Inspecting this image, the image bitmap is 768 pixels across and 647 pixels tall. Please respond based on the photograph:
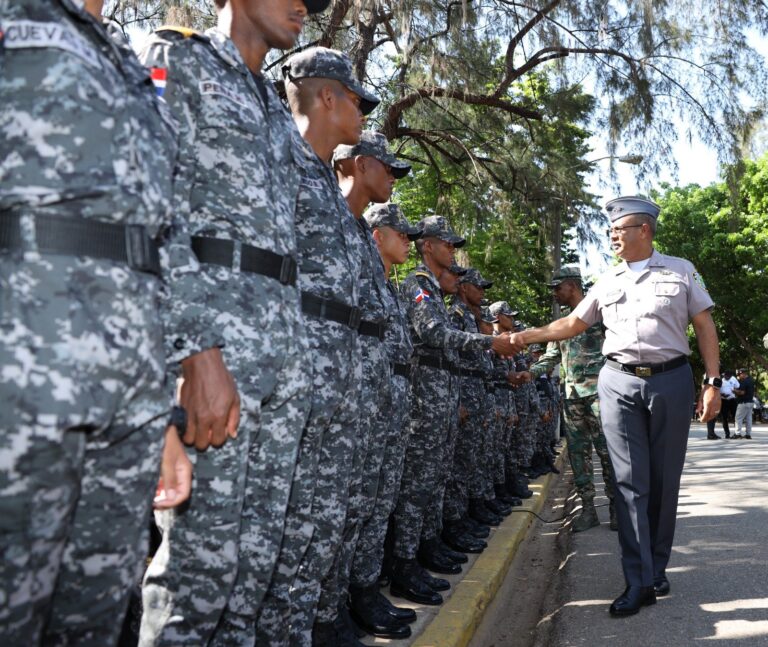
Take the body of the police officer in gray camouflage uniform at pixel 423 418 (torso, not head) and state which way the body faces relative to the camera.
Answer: to the viewer's right

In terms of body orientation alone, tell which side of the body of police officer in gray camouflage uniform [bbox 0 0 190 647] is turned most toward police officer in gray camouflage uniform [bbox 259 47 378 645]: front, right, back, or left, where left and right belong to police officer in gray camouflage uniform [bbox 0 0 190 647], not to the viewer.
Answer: left

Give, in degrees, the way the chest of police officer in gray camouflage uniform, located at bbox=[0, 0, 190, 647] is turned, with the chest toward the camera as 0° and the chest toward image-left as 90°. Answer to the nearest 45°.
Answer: approximately 315°

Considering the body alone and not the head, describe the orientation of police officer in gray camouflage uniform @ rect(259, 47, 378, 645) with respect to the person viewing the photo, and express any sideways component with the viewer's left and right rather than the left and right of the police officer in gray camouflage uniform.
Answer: facing to the right of the viewer

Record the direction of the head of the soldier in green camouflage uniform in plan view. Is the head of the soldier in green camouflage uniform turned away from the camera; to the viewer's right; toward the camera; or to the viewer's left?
to the viewer's left

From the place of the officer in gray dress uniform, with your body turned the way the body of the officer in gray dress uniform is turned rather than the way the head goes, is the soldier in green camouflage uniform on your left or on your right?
on your right

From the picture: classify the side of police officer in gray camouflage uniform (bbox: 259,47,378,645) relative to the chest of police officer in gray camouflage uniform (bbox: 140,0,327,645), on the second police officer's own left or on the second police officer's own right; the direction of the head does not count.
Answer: on the second police officer's own left

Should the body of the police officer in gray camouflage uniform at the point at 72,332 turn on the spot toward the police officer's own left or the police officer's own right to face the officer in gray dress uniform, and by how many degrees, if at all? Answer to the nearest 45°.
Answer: approximately 90° to the police officer's own left

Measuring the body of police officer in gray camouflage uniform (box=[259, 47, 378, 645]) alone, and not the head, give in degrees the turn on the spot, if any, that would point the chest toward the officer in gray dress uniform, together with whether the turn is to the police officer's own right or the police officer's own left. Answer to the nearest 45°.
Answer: approximately 45° to the police officer's own left

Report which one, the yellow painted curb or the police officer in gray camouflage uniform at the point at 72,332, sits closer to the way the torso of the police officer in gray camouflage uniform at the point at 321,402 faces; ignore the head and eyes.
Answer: the yellow painted curb

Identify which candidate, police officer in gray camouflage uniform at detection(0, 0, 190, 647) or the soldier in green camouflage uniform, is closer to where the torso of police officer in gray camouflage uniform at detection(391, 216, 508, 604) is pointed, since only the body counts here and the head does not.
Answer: the soldier in green camouflage uniform

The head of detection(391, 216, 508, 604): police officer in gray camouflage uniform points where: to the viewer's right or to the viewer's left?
to the viewer's right

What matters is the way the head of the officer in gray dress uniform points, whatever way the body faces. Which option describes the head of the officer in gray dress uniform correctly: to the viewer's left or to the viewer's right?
to the viewer's left
